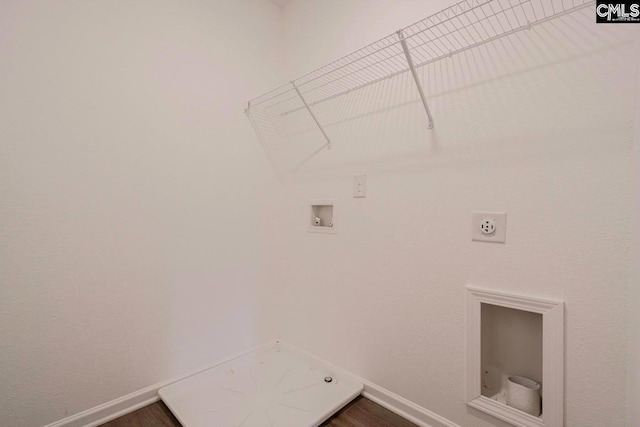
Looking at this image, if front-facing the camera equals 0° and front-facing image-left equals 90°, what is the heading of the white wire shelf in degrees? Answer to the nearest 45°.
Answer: approximately 45°
